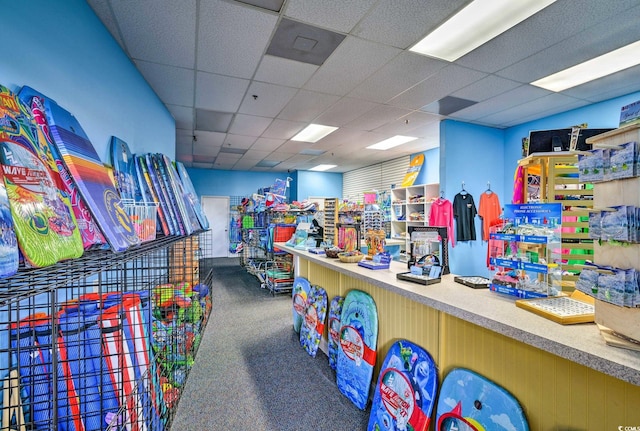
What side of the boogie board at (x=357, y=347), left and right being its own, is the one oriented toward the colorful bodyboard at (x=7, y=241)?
front

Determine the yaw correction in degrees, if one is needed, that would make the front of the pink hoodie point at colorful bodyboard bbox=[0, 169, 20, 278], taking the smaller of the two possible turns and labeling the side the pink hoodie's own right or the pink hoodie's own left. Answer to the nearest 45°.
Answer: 0° — it already faces it

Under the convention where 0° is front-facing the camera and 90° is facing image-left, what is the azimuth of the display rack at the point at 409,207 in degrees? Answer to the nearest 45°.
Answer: approximately 45°

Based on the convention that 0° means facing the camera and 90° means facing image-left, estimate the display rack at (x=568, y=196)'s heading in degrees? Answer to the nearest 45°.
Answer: approximately 45°

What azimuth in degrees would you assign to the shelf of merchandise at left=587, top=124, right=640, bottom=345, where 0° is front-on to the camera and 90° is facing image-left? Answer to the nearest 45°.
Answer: approximately 45°

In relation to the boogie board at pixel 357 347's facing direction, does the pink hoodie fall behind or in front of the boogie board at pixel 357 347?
behind

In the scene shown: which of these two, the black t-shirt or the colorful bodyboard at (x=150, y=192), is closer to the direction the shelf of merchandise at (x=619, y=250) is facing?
the colorful bodyboard

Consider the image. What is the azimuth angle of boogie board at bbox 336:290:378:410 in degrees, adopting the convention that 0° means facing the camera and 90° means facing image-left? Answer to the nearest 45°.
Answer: approximately 45°

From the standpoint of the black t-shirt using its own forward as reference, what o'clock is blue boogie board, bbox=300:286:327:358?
The blue boogie board is roughly at 1 o'clock from the black t-shirt.

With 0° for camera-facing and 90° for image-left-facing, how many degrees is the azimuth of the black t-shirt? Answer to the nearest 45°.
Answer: approximately 0°

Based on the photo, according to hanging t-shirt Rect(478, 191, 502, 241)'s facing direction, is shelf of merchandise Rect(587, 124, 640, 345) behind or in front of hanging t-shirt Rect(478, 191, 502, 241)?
in front
